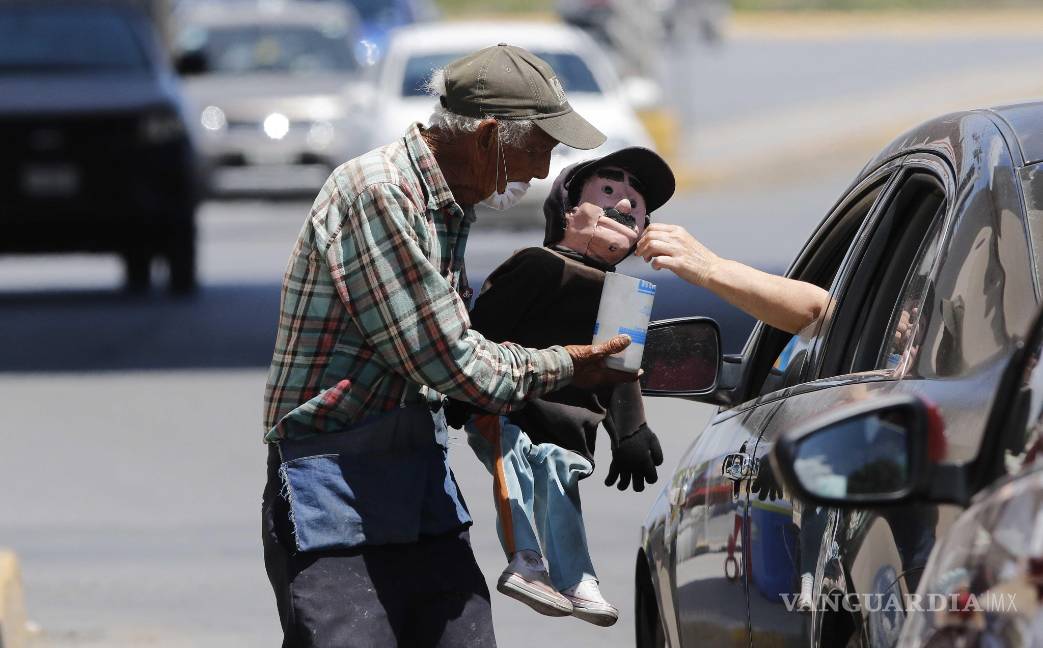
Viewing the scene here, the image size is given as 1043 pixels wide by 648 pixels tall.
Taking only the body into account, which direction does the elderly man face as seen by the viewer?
to the viewer's right

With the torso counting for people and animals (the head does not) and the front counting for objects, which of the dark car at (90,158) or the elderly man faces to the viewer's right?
the elderly man

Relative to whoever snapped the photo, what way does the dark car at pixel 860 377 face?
facing away from the viewer and to the left of the viewer

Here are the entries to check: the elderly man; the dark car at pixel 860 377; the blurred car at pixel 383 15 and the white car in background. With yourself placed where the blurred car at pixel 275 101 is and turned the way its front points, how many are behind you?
1

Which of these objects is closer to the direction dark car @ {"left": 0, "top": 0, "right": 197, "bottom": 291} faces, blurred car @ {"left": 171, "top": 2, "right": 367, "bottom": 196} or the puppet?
the puppet

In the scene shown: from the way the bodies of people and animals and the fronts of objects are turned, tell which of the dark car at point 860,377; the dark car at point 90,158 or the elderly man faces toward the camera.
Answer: the dark car at point 90,158

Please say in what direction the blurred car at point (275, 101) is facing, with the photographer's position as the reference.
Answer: facing the viewer

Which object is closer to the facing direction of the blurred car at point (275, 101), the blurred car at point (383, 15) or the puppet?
the puppet

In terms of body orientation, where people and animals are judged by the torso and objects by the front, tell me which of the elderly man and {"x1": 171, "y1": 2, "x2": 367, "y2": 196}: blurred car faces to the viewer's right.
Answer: the elderly man

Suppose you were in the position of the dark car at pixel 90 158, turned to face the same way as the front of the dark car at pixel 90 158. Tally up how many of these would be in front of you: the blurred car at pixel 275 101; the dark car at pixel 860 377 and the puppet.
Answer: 2

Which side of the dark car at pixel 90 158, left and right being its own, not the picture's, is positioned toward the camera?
front

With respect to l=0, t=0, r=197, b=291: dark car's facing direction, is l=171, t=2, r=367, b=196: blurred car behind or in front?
behind

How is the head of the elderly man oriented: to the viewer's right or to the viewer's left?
to the viewer's right

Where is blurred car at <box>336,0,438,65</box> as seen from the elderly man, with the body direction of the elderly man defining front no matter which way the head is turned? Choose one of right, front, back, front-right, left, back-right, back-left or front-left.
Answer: left
